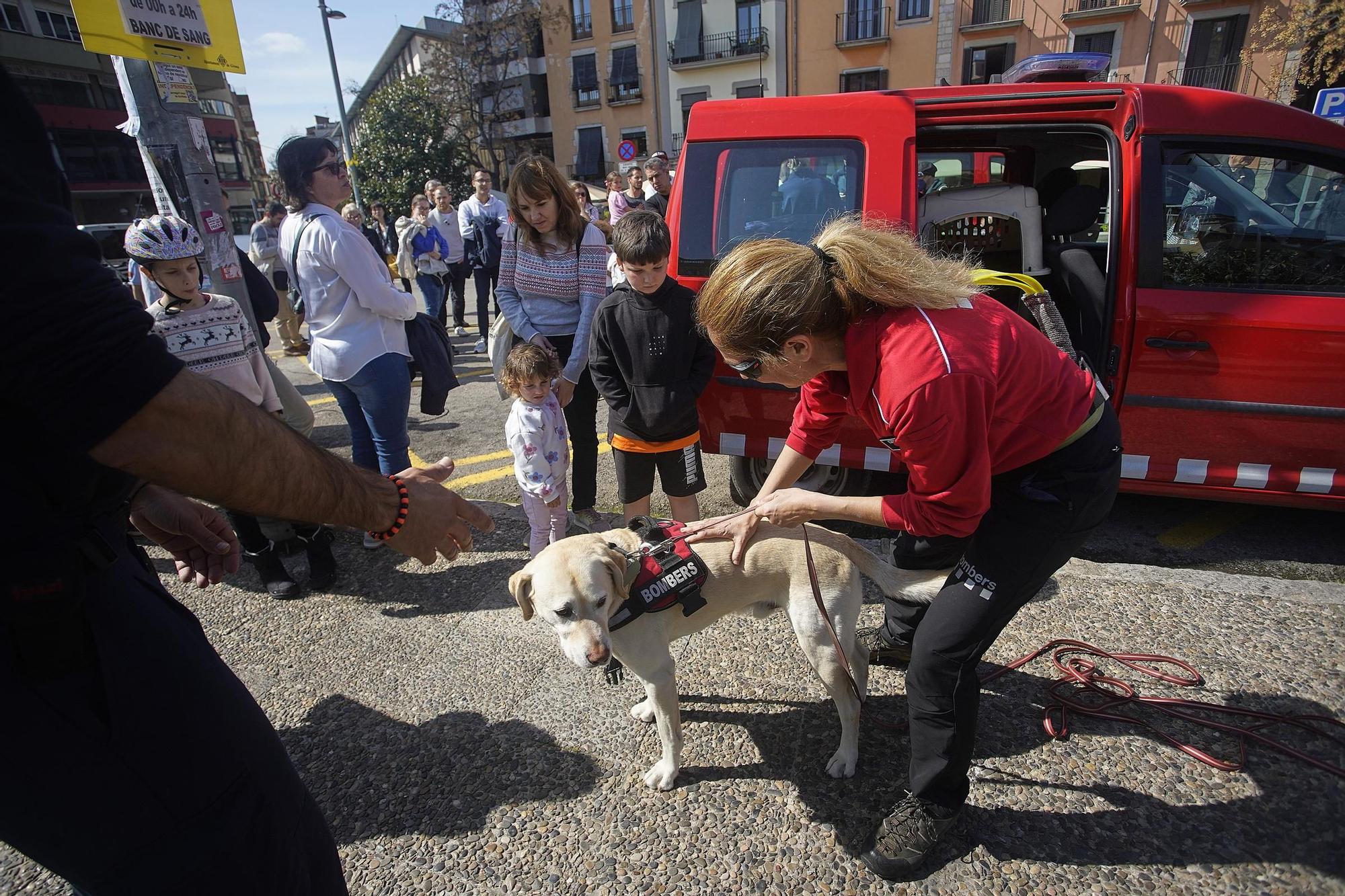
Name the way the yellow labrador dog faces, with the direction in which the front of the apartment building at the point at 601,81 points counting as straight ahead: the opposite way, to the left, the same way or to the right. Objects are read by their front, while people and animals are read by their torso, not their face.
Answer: to the right

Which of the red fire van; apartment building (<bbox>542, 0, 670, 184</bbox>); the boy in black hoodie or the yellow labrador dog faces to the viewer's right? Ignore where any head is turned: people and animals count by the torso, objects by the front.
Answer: the red fire van

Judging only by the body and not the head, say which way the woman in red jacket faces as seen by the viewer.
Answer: to the viewer's left

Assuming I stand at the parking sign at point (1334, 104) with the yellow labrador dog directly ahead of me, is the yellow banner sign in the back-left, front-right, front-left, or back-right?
front-right

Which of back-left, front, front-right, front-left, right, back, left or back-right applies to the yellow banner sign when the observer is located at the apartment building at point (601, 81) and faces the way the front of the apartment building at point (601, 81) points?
front

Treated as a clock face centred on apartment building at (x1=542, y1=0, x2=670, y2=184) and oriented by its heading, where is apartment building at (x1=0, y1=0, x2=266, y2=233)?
apartment building at (x1=0, y1=0, x2=266, y2=233) is roughly at 3 o'clock from apartment building at (x1=542, y1=0, x2=670, y2=184).

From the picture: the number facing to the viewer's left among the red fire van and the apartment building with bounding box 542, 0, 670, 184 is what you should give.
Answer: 0

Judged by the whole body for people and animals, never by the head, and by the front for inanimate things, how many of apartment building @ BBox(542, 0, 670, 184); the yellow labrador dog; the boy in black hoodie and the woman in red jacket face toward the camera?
2

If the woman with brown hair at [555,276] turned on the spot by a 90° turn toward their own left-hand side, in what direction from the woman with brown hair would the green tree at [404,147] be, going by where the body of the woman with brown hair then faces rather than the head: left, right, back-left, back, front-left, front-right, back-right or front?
left

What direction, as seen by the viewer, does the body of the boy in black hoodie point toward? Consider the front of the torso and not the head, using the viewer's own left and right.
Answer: facing the viewer

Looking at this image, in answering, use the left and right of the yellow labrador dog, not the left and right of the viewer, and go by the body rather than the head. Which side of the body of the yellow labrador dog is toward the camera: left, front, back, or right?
left

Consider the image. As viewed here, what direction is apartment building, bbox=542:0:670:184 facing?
toward the camera

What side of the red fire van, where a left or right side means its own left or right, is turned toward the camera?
right

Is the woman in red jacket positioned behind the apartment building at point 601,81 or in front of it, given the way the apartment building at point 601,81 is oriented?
in front

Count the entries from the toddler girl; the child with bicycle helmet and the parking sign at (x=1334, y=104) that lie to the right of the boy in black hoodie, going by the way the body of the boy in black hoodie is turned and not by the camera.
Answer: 2

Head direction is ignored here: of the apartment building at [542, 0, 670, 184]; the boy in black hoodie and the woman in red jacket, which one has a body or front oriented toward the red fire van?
the apartment building
